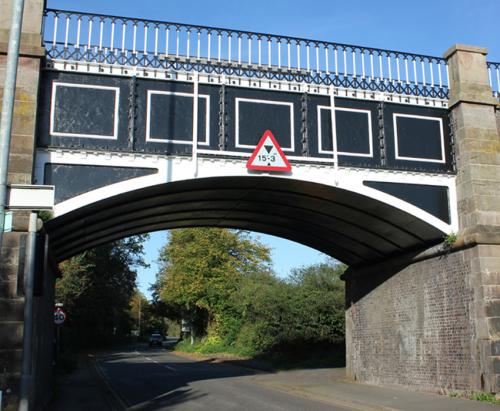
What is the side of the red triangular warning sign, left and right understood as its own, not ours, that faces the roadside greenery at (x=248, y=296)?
back

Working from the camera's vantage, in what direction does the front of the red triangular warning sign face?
facing the viewer

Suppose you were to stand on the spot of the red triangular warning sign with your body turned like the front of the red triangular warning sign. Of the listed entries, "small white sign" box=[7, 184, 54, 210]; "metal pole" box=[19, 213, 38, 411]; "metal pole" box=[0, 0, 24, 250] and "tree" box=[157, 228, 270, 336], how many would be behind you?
1

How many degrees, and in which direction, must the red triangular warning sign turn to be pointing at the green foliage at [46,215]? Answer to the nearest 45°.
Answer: approximately 90° to its right

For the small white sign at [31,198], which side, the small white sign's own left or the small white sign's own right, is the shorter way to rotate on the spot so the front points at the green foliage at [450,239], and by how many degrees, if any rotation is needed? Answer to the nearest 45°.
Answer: approximately 90° to the small white sign's own left

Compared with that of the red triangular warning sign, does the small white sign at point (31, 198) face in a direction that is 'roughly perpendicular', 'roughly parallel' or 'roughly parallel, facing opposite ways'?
roughly parallel

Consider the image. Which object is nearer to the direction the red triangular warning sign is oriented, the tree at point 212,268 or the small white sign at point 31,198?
the small white sign

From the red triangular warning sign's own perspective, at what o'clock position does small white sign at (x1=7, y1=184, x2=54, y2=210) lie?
The small white sign is roughly at 1 o'clock from the red triangular warning sign.

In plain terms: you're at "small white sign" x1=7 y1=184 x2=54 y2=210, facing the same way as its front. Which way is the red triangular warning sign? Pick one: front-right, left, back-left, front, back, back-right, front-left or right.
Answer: back-left

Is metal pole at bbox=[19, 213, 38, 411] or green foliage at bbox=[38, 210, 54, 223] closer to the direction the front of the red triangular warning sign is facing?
the metal pole

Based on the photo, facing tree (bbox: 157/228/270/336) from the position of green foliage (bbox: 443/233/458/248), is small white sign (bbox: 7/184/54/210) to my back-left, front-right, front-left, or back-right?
back-left

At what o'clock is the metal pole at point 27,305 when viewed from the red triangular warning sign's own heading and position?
The metal pole is roughly at 1 o'clock from the red triangular warning sign.

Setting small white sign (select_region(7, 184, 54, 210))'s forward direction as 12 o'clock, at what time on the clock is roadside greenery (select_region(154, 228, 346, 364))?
The roadside greenery is roughly at 7 o'clock from the small white sign.

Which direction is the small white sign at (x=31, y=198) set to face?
toward the camera

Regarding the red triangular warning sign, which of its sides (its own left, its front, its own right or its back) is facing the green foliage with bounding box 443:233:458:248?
left

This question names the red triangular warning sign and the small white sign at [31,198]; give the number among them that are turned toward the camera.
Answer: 2

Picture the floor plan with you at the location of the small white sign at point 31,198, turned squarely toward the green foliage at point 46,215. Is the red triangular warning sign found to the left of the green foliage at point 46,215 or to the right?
right
